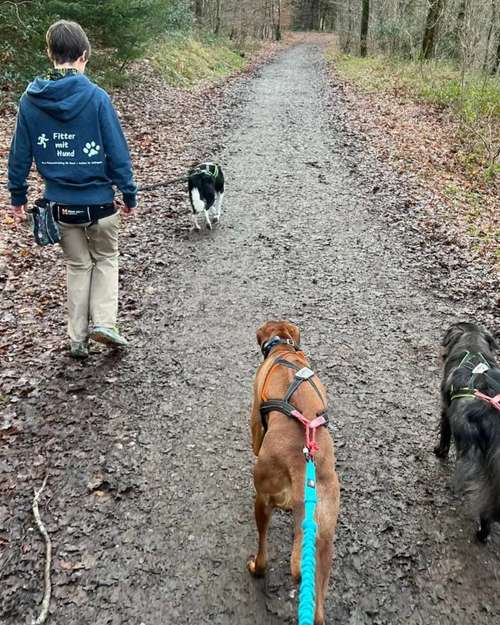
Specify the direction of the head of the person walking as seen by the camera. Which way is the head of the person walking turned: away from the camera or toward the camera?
away from the camera

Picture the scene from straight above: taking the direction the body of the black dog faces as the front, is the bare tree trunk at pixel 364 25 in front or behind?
in front

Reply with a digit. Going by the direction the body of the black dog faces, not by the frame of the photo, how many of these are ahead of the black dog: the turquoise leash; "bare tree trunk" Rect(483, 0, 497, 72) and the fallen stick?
1

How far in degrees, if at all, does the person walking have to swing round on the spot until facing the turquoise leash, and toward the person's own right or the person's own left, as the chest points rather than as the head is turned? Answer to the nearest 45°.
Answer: approximately 180°

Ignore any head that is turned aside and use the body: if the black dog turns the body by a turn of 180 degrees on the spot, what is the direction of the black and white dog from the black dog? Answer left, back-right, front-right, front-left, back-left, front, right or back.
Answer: back-right

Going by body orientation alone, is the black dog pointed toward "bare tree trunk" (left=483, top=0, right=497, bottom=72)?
yes

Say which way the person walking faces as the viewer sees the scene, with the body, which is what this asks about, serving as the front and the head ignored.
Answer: away from the camera

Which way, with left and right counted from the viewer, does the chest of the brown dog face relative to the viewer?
facing away from the viewer

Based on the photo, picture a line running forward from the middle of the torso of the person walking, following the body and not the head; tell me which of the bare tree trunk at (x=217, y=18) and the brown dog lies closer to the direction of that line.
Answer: the bare tree trunk

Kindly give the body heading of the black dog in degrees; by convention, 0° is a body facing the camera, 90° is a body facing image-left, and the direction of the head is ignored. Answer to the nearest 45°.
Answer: approximately 180°

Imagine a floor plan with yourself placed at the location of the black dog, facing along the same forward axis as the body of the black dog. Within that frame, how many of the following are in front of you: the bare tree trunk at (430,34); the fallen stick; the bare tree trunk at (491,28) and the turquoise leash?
2

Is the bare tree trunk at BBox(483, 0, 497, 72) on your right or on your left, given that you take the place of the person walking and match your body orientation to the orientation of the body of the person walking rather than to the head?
on your right

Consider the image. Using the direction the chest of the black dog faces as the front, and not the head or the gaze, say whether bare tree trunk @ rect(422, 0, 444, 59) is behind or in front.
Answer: in front

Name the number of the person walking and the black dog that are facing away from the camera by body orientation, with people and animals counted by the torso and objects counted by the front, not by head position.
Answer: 2
